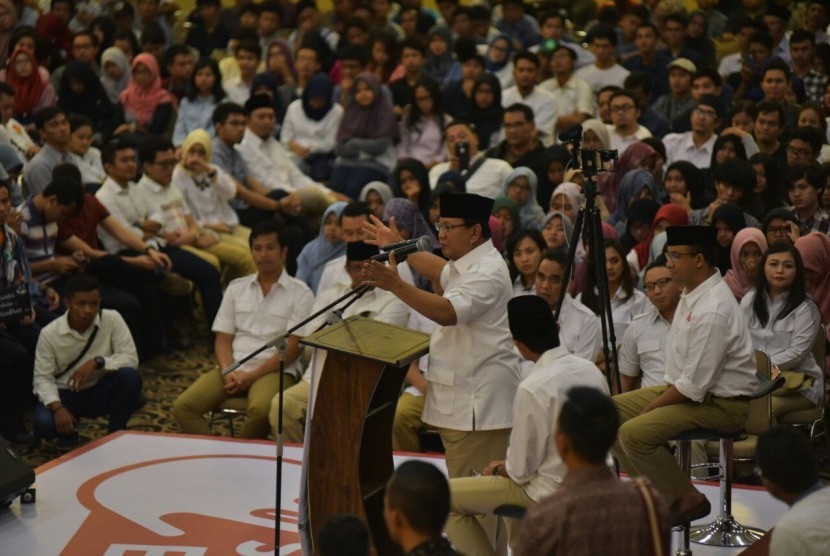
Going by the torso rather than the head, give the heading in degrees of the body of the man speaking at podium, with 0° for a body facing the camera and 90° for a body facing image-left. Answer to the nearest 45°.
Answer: approximately 90°

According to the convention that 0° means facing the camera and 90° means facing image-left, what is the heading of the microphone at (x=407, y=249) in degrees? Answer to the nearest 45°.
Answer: approximately 270°

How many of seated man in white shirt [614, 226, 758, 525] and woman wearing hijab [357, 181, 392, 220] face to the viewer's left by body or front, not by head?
1

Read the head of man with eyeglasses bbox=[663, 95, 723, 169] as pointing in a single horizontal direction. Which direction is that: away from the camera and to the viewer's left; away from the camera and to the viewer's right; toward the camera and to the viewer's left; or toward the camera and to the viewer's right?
toward the camera and to the viewer's left

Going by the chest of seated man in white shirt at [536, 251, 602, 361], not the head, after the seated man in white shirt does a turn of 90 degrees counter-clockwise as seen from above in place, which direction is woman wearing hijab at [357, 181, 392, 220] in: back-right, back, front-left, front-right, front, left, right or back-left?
back

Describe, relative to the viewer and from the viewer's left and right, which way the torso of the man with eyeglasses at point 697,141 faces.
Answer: facing the viewer and to the left of the viewer

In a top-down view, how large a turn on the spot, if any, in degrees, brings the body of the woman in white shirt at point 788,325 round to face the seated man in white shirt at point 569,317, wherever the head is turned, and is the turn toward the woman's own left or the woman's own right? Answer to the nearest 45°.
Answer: approximately 45° to the woman's own right

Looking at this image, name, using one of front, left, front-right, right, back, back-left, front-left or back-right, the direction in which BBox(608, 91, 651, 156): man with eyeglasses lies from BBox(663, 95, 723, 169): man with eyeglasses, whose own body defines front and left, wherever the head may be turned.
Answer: front-right

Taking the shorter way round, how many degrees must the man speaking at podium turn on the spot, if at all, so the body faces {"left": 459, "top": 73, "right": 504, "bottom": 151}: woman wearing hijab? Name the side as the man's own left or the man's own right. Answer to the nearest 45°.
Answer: approximately 90° to the man's own right

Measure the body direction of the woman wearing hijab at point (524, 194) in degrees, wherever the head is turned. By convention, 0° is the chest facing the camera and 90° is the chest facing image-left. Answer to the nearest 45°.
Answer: approximately 45°

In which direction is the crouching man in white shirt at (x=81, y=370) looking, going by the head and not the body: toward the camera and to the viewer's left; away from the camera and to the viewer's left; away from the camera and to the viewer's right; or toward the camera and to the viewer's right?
toward the camera and to the viewer's right
